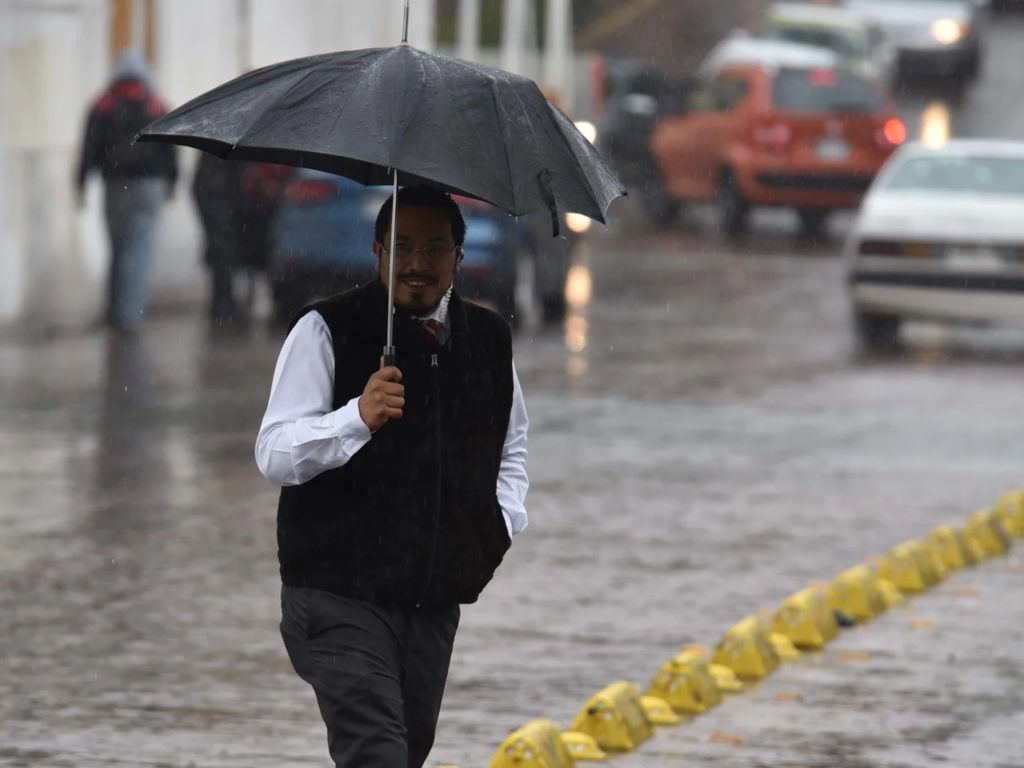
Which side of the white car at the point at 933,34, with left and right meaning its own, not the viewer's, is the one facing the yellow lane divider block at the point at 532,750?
front

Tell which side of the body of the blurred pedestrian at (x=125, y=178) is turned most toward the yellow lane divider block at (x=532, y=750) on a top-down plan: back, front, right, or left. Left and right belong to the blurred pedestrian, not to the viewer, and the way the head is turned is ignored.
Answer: back

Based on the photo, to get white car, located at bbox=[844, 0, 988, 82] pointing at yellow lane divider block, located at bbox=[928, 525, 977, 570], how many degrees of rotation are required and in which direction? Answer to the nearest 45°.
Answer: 0° — it already faces it

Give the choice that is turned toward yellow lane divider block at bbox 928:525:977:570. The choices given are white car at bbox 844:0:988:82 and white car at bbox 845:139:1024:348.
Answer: white car at bbox 844:0:988:82

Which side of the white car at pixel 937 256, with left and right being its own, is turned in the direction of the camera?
back

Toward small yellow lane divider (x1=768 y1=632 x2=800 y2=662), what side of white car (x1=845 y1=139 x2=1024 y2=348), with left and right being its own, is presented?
back

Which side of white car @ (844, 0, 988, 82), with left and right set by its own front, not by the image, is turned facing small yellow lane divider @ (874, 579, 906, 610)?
front

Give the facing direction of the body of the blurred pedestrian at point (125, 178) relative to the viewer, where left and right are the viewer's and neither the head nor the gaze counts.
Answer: facing away from the viewer

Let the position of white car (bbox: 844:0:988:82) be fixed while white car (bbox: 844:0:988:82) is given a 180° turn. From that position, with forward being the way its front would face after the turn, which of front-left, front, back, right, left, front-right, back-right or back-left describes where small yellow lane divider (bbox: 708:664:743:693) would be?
back

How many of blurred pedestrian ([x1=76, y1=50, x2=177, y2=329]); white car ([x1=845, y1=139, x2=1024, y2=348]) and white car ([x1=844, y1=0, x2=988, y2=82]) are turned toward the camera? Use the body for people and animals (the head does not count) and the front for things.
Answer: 1

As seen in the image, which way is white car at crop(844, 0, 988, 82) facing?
toward the camera

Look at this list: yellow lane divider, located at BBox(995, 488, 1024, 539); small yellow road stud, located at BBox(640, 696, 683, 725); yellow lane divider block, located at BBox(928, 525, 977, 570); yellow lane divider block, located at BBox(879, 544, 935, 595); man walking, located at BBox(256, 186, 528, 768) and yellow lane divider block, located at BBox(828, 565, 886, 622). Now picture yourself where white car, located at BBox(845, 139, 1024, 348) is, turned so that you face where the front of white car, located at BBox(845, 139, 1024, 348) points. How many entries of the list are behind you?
6

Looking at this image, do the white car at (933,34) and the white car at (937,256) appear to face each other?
yes

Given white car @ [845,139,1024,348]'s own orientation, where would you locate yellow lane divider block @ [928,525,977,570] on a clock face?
The yellow lane divider block is roughly at 6 o'clock from the white car.

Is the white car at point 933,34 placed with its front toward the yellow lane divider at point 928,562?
yes

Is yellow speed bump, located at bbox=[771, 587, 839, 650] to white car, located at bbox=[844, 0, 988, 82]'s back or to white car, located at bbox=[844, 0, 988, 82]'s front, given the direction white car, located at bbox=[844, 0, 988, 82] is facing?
to the front

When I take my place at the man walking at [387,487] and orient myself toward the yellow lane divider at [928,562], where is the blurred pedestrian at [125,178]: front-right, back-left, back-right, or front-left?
front-left
